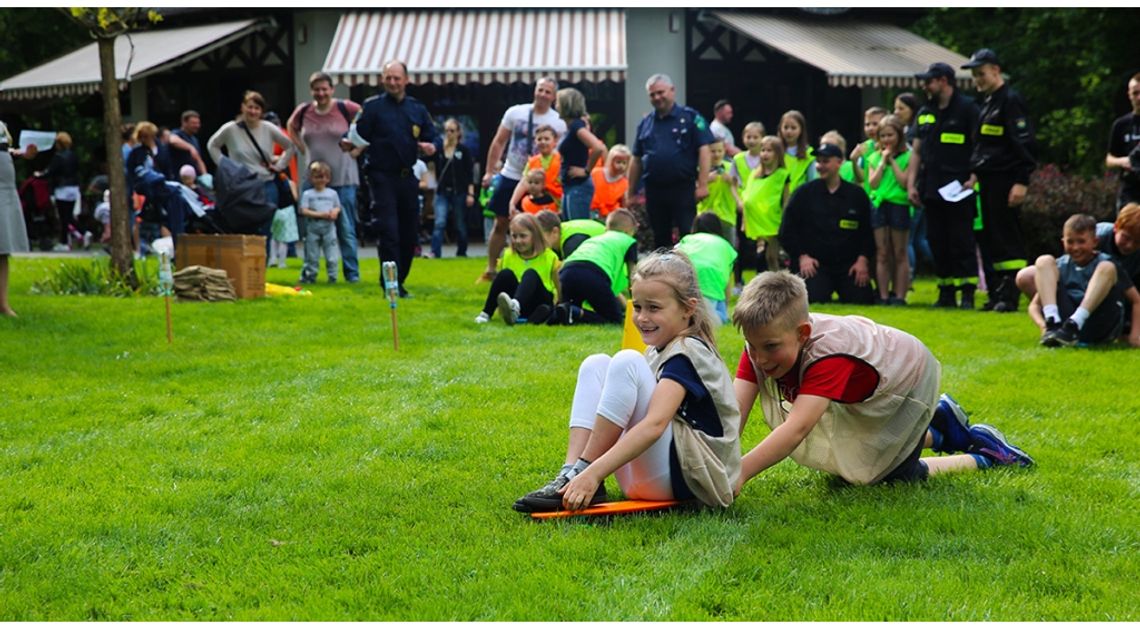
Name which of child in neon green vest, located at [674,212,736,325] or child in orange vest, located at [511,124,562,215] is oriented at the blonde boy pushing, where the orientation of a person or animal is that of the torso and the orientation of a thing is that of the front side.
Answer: the child in orange vest

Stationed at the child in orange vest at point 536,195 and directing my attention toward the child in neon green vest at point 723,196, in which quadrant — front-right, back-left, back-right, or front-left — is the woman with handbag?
back-left

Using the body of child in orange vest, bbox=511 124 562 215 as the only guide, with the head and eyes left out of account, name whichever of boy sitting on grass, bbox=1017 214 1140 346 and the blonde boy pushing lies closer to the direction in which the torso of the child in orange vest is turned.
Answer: the blonde boy pushing

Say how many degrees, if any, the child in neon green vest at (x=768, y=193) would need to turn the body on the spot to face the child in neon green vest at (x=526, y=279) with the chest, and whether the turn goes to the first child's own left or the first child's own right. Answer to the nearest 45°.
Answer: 0° — they already face them

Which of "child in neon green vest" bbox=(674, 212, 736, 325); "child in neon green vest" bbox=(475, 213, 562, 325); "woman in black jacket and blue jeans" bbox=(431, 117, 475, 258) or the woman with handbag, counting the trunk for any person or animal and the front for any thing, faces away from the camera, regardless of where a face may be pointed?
"child in neon green vest" bbox=(674, 212, 736, 325)

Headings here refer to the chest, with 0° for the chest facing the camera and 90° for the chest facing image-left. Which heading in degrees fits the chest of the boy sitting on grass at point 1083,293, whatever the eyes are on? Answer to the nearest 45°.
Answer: approximately 45°

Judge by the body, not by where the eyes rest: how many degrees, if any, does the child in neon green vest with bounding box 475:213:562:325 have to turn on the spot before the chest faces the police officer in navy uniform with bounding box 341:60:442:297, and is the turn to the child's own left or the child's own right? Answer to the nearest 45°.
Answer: approximately 90° to the child's own right

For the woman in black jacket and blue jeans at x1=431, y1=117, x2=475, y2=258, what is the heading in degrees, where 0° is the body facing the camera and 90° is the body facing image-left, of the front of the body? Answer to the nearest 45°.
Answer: approximately 0°

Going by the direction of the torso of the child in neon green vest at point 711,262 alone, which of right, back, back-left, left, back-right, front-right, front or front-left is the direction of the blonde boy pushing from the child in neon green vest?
back

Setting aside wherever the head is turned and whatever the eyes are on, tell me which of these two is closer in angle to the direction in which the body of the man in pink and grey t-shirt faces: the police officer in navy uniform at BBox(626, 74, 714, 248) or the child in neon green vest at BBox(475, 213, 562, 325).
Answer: the child in neon green vest

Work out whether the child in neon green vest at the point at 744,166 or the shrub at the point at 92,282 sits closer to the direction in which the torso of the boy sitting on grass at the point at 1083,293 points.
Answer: the shrub

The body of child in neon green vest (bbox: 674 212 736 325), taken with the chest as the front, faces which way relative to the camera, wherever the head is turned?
away from the camera
